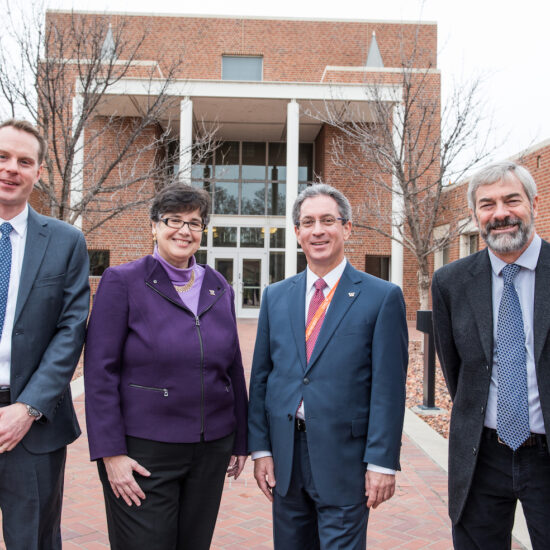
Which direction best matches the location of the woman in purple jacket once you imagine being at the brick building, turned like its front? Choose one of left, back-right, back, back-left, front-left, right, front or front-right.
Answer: front

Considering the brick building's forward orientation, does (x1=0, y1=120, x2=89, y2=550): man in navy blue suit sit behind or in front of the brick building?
in front

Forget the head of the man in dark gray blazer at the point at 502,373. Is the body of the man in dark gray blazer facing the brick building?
no

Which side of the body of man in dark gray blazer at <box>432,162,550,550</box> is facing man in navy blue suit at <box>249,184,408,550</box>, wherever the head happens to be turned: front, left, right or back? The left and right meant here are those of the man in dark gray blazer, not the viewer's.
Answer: right

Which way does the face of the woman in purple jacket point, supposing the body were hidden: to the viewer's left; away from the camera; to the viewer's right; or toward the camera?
toward the camera

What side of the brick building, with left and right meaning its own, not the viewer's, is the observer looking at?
front

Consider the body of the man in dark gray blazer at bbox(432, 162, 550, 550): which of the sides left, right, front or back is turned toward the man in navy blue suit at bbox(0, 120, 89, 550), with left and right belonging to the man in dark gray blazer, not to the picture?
right

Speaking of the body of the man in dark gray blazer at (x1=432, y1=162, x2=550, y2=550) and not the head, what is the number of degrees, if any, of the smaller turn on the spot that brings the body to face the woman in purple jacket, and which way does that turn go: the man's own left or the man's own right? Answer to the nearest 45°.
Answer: approximately 90° to the man's own right

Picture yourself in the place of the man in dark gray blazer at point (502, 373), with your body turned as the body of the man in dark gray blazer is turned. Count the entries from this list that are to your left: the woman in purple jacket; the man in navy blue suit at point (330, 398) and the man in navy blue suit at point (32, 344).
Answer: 0

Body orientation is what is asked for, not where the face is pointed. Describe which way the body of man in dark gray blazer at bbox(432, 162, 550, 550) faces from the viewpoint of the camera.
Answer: toward the camera

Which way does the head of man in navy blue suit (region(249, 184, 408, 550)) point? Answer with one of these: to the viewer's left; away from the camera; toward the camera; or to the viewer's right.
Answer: toward the camera

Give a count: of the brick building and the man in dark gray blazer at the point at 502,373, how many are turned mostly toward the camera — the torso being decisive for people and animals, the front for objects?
2

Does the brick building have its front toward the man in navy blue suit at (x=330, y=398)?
yes

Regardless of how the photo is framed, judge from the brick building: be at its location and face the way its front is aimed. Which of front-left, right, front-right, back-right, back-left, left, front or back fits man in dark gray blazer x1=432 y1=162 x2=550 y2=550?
front

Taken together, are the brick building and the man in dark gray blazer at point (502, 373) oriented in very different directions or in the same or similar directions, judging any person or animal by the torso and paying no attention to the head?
same or similar directions
